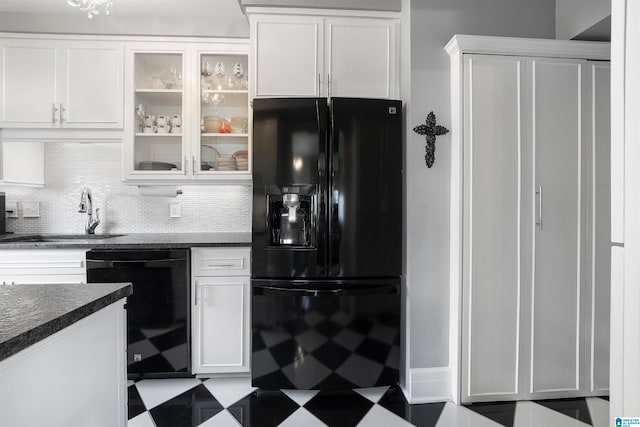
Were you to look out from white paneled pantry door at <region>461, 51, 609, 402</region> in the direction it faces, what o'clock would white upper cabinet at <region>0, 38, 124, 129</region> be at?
The white upper cabinet is roughly at 2 o'clock from the white paneled pantry door.

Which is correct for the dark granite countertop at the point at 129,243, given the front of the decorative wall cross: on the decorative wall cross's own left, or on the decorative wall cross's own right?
on the decorative wall cross's own right

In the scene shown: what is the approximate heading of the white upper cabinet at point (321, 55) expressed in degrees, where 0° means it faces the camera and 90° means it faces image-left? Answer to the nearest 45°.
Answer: approximately 0°

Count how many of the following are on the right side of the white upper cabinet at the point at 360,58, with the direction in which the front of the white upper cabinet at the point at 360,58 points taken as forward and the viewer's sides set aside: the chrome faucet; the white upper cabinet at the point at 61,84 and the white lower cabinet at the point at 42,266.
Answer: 3

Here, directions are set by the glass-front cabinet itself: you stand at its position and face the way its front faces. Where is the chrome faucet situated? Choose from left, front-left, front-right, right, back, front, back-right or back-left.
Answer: back-right

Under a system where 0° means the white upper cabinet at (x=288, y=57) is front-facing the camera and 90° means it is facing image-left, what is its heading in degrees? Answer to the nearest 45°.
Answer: approximately 0°
